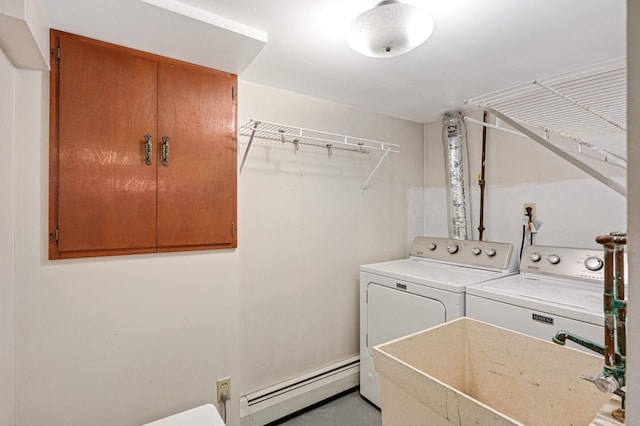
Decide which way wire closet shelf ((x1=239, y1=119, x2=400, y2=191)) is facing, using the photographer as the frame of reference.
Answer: facing the viewer and to the right of the viewer

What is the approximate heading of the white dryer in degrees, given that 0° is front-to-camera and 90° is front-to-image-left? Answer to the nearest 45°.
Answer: approximately 45°

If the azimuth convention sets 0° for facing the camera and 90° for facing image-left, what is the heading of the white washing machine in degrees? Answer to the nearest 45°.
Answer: approximately 45°

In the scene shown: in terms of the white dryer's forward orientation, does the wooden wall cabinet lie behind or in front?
in front

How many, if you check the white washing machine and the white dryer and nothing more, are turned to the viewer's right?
0
